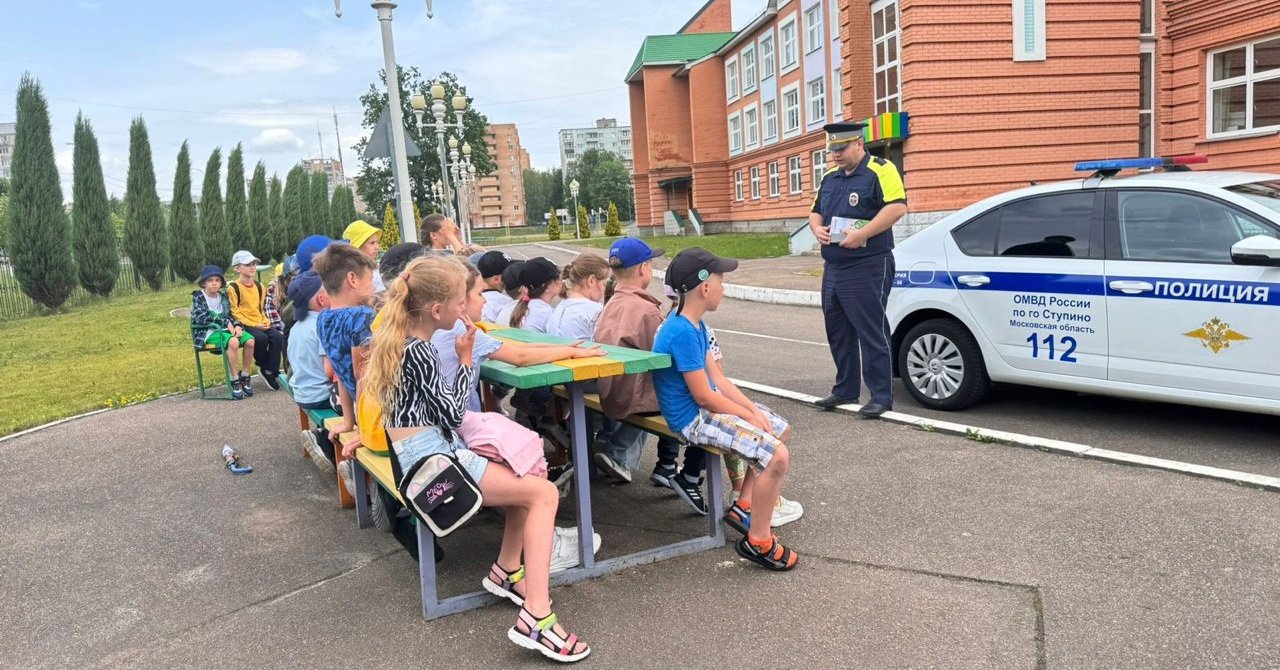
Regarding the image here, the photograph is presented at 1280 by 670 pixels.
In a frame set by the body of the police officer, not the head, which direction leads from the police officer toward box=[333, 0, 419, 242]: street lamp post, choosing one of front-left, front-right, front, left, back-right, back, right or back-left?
right

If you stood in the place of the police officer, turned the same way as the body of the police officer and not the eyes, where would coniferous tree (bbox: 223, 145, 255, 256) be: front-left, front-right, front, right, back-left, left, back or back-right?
right

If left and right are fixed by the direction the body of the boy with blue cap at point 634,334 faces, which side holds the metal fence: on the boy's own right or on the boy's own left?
on the boy's own left

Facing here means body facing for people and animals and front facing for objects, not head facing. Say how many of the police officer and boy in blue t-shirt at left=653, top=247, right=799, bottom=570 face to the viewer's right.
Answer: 1

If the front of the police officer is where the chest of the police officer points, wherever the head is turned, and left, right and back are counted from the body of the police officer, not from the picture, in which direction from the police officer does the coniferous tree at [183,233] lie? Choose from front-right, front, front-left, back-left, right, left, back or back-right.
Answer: right

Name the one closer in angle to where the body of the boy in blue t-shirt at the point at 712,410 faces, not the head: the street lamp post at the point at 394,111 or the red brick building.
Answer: the red brick building

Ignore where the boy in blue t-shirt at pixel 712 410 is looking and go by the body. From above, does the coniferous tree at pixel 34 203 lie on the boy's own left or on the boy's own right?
on the boy's own left

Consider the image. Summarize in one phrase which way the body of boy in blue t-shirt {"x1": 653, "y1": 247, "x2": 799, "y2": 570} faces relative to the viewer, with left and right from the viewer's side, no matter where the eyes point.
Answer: facing to the right of the viewer

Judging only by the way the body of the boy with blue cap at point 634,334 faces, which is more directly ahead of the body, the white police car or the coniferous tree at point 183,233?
the white police car

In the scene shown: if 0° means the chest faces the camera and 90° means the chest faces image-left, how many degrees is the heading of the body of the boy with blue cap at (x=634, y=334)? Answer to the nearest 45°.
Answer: approximately 225°

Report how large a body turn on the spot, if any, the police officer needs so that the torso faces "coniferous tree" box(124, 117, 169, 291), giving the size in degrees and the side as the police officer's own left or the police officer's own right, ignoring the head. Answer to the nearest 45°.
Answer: approximately 90° to the police officer's own right

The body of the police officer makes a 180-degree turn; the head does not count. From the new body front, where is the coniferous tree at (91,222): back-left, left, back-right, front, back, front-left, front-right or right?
left
